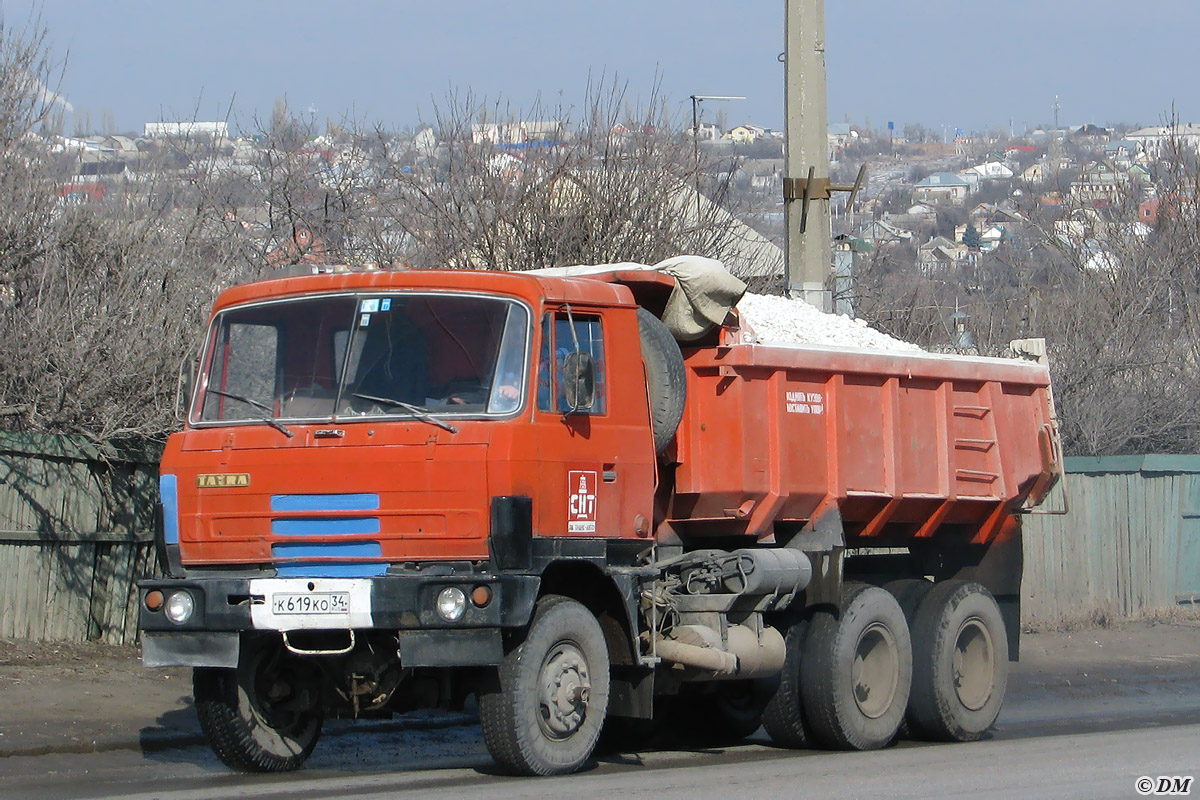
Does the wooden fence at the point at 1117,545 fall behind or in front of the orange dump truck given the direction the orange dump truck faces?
behind

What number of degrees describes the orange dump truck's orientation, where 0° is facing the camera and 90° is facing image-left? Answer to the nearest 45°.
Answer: approximately 45°

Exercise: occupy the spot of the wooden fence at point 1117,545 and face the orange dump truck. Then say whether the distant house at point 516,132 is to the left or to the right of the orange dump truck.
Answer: right

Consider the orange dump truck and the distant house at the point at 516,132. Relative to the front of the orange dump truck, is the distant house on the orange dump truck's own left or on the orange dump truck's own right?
on the orange dump truck's own right

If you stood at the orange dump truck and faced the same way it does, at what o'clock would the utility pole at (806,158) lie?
The utility pole is roughly at 5 o'clock from the orange dump truck.

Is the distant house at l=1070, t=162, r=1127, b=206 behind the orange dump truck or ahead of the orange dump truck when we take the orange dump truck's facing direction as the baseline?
behind

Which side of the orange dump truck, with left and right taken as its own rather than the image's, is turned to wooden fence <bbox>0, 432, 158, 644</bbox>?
right

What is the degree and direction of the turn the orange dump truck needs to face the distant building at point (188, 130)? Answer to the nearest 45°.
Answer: approximately 90° to its right
